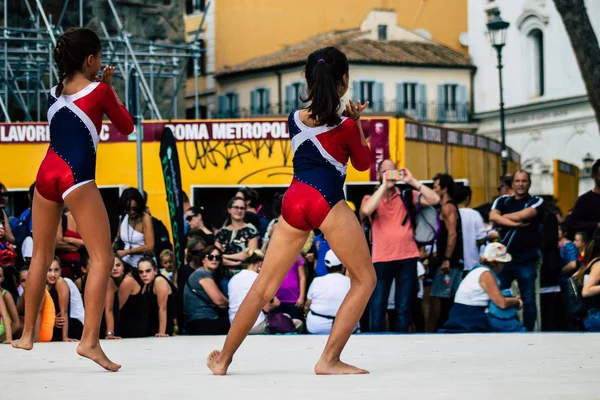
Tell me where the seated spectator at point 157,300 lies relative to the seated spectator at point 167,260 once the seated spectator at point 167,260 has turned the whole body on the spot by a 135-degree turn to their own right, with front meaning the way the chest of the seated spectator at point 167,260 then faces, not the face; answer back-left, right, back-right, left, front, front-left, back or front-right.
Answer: back-left

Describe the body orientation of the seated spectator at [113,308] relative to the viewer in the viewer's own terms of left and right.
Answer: facing the viewer

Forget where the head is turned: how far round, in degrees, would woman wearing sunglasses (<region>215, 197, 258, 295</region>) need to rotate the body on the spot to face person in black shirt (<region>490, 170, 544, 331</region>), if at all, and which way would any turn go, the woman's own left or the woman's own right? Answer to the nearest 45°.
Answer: approximately 90° to the woman's own left

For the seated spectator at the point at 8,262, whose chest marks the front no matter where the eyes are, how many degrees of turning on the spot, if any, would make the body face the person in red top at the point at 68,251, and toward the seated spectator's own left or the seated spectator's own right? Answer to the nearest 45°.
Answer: approximately 135° to the seated spectator's own left

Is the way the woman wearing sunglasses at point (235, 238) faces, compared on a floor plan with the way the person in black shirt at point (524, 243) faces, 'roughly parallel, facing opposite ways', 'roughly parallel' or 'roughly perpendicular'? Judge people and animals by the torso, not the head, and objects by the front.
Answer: roughly parallel

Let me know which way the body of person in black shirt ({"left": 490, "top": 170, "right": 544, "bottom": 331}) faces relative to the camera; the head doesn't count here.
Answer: toward the camera

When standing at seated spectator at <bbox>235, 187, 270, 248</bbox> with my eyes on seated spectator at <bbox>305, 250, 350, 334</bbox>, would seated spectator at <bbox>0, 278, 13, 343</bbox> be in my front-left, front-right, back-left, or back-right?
front-right

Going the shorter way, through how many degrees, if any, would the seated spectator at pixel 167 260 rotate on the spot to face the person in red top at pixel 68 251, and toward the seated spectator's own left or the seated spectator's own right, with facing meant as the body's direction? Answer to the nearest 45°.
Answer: approximately 45° to the seated spectator's own right

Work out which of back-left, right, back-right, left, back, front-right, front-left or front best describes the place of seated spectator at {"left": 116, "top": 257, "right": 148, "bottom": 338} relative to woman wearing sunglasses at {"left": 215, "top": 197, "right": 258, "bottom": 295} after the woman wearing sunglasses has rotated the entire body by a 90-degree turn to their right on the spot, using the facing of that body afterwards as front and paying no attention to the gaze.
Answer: front-left

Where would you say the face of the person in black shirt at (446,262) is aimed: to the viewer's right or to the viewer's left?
to the viewer's left

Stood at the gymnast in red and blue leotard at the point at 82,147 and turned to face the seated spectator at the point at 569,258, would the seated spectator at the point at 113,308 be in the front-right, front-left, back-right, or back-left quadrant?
front-left

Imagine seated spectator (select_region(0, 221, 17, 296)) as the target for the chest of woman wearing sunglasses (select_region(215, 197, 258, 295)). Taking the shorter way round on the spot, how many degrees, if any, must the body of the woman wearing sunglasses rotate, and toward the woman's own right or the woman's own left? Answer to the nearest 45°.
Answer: approximately 45° to the woman's own right

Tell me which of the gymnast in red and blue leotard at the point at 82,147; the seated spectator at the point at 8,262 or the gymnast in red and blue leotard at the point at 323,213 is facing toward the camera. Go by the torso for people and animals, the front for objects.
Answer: the seated spectator
